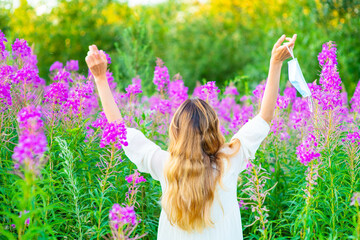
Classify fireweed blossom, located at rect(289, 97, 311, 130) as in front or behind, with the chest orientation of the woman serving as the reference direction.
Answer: in front

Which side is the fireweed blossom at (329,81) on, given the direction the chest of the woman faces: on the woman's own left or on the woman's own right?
on the woman's own right

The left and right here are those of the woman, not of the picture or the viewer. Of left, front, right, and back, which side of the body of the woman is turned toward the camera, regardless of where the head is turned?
back

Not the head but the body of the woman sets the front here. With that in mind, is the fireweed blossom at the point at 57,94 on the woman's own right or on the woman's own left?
on the woman's own left

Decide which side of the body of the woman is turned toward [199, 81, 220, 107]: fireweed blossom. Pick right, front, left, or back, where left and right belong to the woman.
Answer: front

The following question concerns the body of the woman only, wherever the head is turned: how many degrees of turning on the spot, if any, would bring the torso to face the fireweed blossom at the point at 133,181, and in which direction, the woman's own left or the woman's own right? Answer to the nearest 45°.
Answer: approximately 45° to the woman's own left

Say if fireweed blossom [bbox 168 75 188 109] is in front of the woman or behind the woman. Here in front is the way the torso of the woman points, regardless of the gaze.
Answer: in front

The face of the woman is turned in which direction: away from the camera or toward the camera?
away from the camera

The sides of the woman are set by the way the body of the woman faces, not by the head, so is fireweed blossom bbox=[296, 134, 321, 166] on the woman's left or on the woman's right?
on the woman's right

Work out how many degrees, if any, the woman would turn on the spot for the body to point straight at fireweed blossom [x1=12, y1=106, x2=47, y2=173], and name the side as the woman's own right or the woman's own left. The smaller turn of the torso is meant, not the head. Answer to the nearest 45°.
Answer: approximately 135° to the woman's own left
